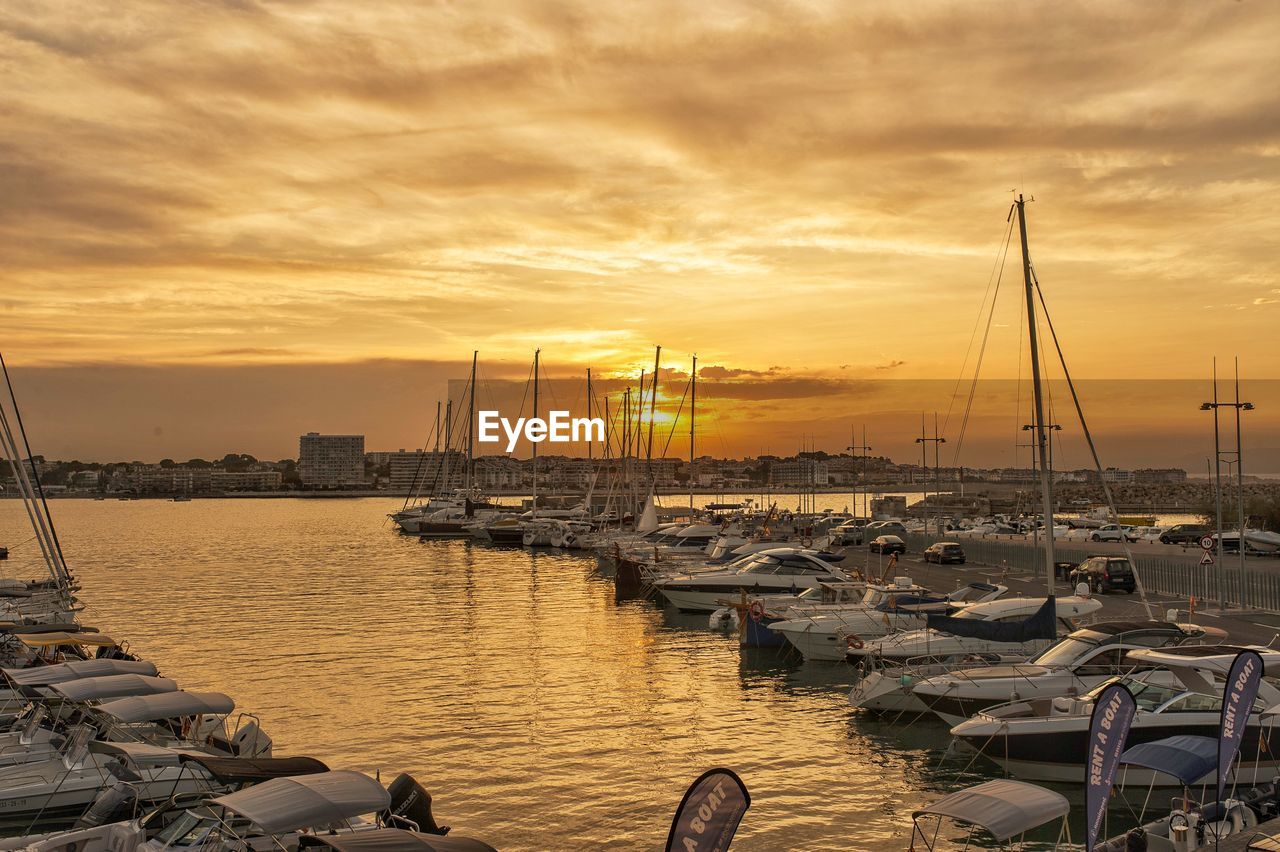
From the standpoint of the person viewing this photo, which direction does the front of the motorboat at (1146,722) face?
facing to the left of the viewer

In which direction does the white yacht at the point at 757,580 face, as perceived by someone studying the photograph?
facing to the left of the viewer

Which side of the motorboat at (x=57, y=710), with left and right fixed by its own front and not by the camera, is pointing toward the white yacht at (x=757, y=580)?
back

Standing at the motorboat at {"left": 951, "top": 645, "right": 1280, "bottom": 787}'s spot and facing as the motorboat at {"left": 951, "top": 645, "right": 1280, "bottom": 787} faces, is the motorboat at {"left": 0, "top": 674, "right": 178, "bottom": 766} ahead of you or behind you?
ahead

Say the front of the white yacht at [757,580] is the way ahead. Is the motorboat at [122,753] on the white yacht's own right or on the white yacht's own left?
on the white yacht's own left

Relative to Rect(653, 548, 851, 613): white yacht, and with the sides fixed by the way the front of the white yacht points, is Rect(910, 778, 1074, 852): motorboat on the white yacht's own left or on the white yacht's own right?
on the white yacht's own left

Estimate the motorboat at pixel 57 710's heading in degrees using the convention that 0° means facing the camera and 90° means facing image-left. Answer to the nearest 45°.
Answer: approximately 45°

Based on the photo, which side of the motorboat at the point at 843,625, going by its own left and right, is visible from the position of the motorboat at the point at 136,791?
front

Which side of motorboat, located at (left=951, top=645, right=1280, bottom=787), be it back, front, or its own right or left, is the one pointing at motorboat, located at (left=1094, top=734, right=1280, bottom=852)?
left
